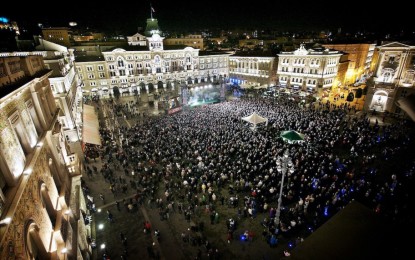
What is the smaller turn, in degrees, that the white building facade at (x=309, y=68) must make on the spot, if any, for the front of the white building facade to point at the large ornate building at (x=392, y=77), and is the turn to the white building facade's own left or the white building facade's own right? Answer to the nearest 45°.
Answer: approximately 90° to the white building facade's own left

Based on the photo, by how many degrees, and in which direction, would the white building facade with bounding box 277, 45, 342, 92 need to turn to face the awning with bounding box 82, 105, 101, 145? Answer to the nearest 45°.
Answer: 0° — it already faces it

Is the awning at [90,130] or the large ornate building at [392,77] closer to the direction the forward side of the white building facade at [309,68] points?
the awning

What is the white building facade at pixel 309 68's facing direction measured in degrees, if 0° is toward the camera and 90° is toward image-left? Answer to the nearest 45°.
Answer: approximately 45°

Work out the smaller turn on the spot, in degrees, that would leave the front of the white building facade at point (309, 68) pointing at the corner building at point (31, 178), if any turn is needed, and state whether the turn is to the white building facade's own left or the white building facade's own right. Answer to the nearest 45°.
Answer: approximately 45° to the white building facade's own left
